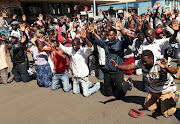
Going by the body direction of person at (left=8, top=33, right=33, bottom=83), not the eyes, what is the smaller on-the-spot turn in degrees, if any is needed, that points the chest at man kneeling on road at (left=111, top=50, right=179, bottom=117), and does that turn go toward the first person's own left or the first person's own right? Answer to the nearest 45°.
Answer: approximately 90° to the first person's own left

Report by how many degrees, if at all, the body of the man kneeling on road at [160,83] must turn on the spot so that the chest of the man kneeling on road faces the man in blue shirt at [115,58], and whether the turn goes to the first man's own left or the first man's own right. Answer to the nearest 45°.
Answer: approximately 90° to the first man's own right

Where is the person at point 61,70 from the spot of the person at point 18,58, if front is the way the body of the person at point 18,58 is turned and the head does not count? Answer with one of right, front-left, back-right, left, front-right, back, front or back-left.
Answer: left

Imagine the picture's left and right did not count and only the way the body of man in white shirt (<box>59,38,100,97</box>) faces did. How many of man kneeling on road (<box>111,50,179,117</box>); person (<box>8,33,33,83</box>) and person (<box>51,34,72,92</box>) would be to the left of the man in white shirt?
1

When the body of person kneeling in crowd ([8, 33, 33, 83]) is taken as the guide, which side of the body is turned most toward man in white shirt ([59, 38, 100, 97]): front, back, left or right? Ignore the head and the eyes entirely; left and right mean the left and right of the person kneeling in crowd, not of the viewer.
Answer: left

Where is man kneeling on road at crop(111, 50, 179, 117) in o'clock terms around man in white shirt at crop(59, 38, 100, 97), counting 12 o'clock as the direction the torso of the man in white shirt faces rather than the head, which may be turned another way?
The man kneeling on road is roughly at 9 o'clock from the man in white shirt.

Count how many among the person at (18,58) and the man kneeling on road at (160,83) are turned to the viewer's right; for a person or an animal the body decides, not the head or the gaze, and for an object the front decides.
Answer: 0

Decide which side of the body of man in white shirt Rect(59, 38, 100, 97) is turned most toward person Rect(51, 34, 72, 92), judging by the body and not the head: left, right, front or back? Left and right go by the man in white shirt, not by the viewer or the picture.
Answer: right
